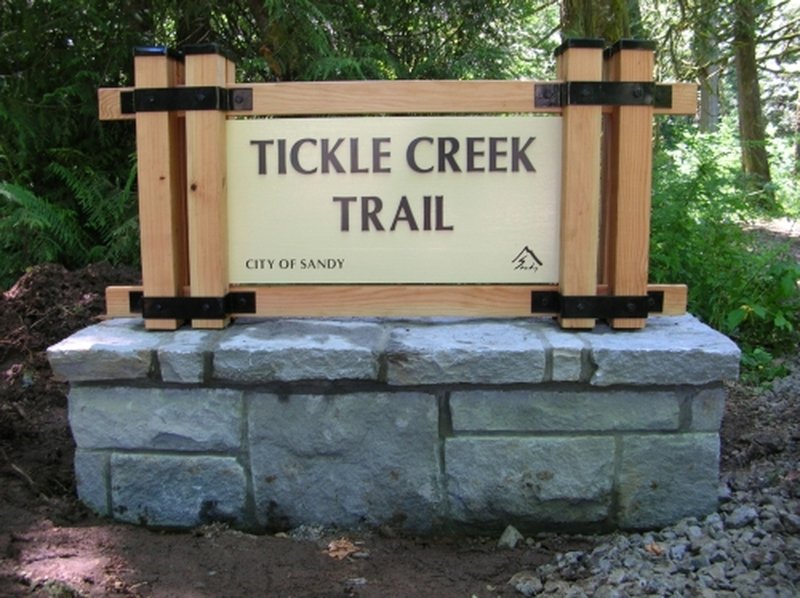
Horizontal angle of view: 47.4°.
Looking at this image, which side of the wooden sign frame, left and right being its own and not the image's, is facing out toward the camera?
front

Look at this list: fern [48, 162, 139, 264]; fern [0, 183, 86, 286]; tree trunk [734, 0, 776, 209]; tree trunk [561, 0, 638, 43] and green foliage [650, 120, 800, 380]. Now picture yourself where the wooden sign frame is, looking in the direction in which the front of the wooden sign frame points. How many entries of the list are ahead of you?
0

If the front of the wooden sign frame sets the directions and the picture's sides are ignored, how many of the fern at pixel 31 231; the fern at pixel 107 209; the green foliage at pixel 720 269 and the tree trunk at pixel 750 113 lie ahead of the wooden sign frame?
0

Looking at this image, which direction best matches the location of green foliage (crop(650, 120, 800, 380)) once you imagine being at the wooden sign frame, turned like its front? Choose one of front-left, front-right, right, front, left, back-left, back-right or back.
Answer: back-left

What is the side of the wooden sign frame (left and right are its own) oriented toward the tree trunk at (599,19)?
back

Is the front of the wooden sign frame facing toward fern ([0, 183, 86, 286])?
no

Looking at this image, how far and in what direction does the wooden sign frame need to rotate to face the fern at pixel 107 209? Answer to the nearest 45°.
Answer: approximately 135° to its right

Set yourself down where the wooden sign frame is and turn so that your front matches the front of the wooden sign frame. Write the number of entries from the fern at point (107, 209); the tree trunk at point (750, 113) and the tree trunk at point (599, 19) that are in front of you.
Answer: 0

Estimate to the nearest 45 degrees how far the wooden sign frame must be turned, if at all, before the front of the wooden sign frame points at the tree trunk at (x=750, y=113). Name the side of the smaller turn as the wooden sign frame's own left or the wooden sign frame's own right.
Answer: approximately 135° to the wooden sign frame's own left
